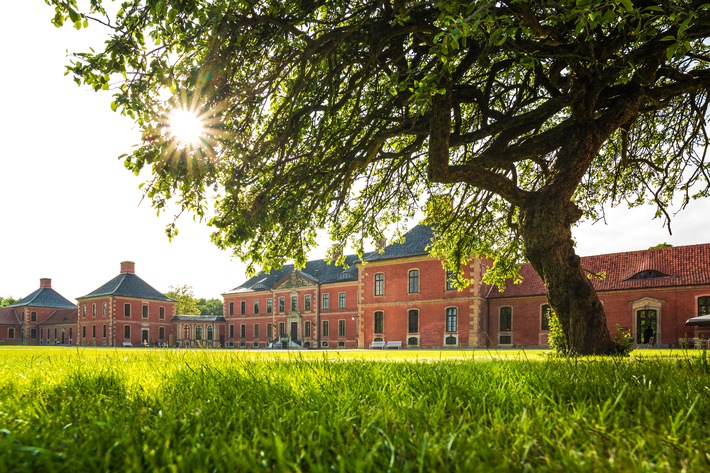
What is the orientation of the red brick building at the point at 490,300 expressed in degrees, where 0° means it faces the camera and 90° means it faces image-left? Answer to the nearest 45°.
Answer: approximately 45°

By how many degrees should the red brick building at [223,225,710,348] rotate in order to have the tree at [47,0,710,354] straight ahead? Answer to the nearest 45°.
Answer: approximately 45° to its left
